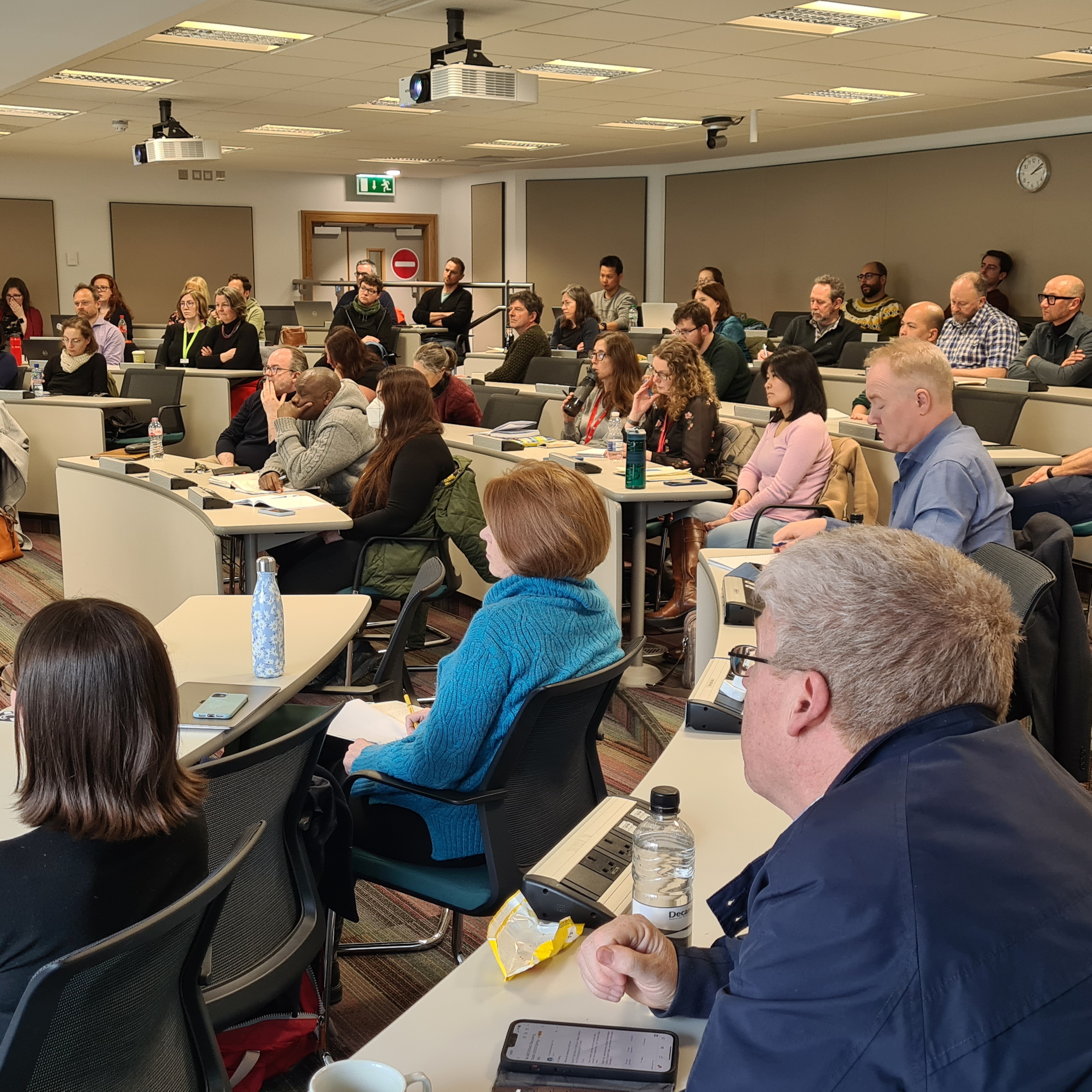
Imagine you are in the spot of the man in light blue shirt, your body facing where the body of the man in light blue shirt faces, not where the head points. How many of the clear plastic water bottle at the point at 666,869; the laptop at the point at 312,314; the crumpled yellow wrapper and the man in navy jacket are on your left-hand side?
3

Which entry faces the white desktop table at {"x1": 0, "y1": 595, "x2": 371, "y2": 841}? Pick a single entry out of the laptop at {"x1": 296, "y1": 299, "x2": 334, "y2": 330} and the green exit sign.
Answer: the green exit sign

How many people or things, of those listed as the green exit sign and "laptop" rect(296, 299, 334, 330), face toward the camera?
1

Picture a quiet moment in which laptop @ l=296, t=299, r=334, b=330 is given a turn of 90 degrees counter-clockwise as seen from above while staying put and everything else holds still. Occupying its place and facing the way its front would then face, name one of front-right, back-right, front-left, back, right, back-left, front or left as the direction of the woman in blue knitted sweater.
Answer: left

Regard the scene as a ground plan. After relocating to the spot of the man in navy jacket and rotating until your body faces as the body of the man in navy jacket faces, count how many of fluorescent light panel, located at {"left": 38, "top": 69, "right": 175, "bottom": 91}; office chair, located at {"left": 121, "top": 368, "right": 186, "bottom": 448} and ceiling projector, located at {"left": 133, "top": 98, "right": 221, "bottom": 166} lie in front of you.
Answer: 3

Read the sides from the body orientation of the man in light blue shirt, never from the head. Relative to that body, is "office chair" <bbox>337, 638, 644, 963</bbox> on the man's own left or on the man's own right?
on the man's own left

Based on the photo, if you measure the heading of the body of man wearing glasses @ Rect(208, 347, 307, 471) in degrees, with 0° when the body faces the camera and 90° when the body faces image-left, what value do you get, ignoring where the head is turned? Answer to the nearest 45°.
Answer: approximately 45°

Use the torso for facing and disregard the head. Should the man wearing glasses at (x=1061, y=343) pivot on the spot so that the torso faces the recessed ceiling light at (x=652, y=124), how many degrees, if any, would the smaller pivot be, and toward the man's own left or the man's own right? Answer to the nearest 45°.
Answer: approximately 90° to the man's own right

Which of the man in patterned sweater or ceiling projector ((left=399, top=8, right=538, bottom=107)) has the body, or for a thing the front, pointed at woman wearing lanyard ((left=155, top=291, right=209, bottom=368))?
the man in patterned sweater
